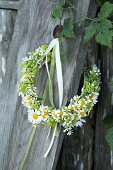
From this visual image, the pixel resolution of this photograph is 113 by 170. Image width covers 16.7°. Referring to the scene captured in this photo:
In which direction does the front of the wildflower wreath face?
toward the camera
